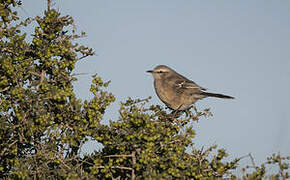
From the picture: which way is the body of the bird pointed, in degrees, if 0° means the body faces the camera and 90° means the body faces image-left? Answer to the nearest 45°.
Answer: approximately 90°
